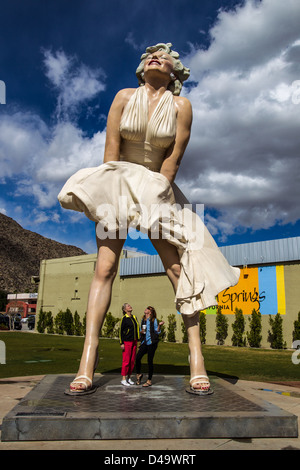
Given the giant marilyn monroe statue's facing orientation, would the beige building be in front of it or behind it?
behind

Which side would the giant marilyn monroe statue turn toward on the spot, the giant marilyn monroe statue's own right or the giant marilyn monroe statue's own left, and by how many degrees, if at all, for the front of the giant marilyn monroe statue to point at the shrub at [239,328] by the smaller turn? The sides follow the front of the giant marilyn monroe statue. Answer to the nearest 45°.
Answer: approximately 180°

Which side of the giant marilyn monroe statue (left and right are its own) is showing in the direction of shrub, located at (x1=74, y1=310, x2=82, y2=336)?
back

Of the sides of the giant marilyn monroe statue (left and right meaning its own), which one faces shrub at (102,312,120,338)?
back

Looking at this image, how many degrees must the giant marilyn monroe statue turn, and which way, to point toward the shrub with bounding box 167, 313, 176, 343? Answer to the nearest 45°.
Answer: approximately 180°

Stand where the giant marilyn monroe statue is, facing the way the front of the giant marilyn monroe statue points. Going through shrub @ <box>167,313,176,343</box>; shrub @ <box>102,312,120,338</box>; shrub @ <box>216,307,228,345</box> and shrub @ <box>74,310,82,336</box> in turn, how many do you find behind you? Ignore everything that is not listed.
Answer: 4

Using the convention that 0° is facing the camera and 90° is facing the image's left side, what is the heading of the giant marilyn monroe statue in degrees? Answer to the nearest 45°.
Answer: approximately 0°

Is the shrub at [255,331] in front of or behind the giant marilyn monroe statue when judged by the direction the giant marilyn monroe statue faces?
behind

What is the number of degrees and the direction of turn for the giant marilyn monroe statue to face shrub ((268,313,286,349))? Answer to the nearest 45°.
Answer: approximately 135° to its left

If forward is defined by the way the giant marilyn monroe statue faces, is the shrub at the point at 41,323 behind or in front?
behind
